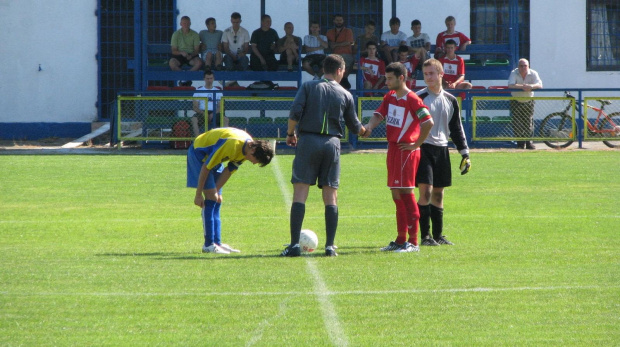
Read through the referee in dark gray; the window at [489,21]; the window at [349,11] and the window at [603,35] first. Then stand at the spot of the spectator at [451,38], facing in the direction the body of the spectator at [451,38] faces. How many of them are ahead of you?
1

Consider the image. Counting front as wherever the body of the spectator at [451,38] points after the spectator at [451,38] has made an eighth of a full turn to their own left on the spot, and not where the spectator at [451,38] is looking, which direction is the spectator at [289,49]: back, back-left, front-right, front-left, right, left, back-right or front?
back-right

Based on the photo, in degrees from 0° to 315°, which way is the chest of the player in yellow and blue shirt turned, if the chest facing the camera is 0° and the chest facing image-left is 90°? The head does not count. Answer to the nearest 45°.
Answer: approximately 270°

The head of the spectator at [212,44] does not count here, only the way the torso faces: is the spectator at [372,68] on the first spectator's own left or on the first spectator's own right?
on the first spectator's own left

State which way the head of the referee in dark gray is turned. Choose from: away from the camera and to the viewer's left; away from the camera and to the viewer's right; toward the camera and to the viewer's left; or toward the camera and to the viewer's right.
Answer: away from the camera and to the viewer's right

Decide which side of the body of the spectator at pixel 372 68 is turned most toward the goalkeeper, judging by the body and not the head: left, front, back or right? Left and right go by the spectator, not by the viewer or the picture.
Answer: front

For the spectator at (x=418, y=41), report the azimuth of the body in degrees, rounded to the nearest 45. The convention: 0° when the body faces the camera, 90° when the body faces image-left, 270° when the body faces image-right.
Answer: approximately 0°

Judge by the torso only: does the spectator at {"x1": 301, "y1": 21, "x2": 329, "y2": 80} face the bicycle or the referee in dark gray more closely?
the referee in dark gray

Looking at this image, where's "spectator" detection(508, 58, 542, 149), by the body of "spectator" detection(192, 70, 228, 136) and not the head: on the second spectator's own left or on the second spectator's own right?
on the second spectator's own left

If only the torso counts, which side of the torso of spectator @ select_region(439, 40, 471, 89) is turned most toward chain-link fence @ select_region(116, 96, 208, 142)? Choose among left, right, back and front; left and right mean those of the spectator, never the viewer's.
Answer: right

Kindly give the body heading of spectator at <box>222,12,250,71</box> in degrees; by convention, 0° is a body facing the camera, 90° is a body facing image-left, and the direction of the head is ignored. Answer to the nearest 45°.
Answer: approximately 0°

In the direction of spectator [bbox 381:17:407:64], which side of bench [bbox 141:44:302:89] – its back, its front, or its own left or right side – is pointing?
left

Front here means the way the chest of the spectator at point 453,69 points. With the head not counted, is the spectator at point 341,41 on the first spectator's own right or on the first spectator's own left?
on the first spectator's own right

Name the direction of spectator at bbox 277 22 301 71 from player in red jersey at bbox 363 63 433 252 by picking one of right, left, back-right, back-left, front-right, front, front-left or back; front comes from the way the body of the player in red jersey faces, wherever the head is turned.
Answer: back-right
